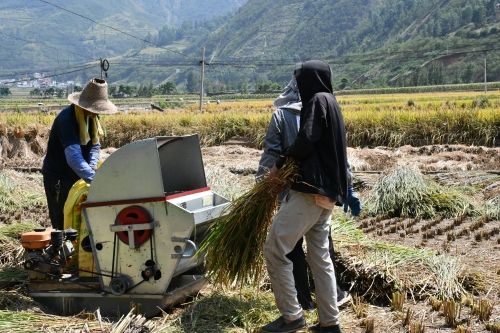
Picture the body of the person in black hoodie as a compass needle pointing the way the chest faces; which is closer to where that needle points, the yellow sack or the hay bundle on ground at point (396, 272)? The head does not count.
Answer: the yellow sack

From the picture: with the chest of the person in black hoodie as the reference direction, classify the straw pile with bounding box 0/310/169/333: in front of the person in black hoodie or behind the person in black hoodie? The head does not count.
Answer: in front

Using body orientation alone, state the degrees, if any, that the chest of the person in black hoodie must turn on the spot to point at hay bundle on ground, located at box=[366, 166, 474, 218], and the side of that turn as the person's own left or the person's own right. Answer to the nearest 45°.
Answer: approximately 90° to the person's own right

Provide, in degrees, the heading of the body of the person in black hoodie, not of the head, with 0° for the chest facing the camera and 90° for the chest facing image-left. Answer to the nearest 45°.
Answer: approximately 90°

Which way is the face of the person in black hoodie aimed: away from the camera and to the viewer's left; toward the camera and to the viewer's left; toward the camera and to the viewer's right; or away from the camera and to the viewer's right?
away from the camera and to the viewer's left

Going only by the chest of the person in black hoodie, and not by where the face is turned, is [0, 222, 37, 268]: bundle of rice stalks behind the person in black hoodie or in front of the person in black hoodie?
in front

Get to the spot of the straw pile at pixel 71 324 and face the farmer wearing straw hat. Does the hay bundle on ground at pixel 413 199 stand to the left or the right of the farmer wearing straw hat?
right

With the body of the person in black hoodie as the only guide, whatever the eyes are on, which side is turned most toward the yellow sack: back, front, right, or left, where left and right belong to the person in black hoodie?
front
